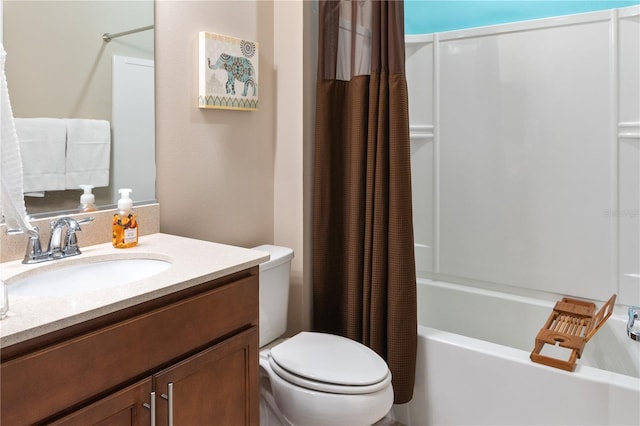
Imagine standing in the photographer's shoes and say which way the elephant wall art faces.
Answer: facing the viewer and to the right of the viewer

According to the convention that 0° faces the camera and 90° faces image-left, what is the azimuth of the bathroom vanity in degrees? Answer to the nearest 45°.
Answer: approximately 315°

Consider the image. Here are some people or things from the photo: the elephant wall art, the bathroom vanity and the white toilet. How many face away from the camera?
0

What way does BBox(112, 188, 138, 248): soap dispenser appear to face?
toward the camera

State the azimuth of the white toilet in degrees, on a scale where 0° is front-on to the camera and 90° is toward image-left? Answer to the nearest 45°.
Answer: approximately 315°

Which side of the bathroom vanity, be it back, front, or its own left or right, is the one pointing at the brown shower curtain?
left

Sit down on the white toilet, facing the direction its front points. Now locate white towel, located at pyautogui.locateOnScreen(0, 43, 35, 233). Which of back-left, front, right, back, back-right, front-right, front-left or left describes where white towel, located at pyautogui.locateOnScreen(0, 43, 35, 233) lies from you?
right
